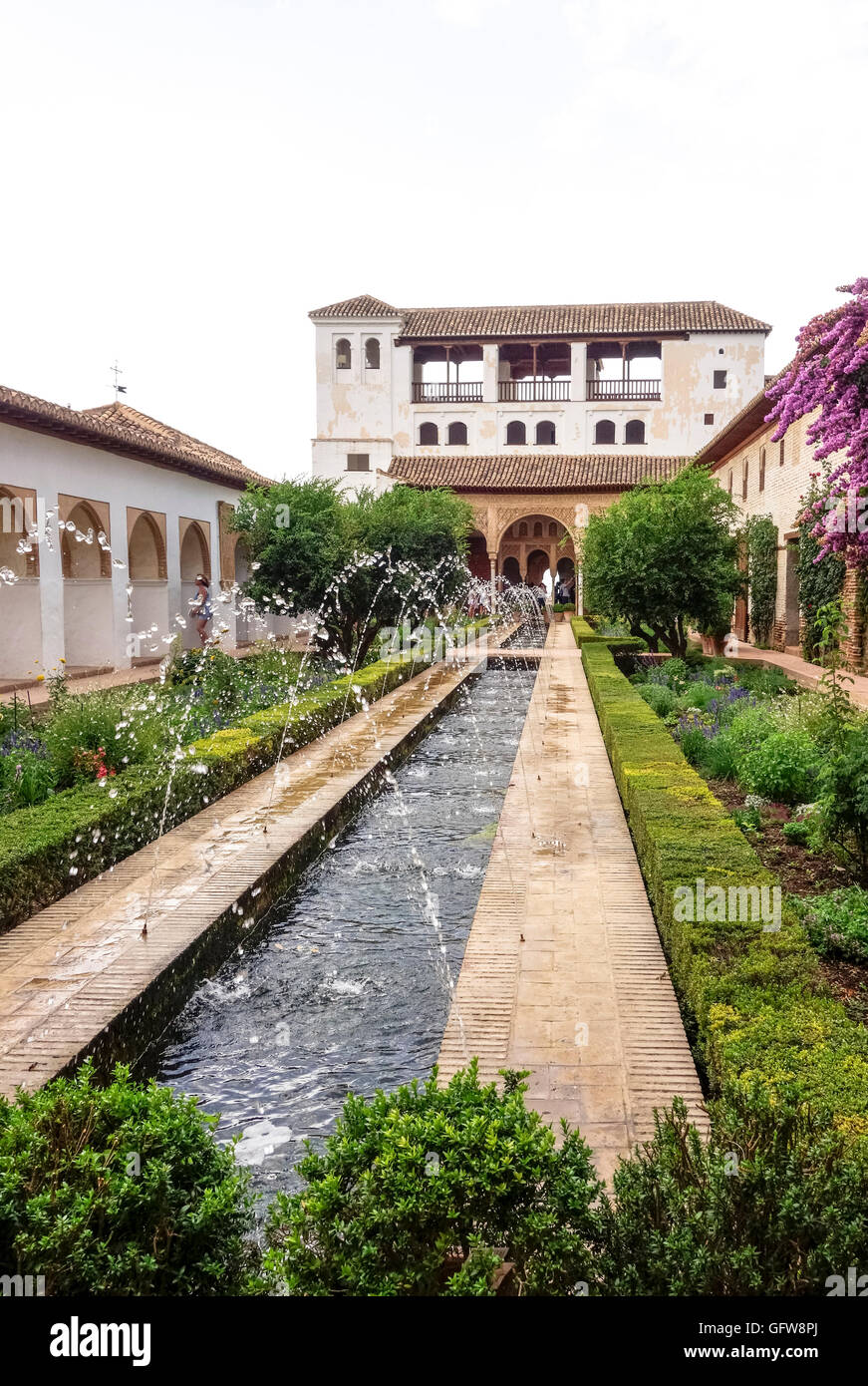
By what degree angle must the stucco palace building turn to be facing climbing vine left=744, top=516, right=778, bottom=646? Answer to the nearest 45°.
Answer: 0° — it already faces it

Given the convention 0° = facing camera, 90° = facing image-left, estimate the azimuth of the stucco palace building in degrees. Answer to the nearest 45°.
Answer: approximately 0°

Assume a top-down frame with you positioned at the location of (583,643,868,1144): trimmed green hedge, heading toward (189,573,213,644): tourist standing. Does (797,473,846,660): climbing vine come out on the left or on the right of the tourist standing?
right

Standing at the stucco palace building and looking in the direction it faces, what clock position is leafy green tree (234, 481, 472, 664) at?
The leafy green tree is roughly at 12 o'clock from the stucco palace building.

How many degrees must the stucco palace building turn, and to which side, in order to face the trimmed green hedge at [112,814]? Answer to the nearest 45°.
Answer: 0° — it already faces it

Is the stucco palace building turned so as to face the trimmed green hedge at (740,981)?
yes
